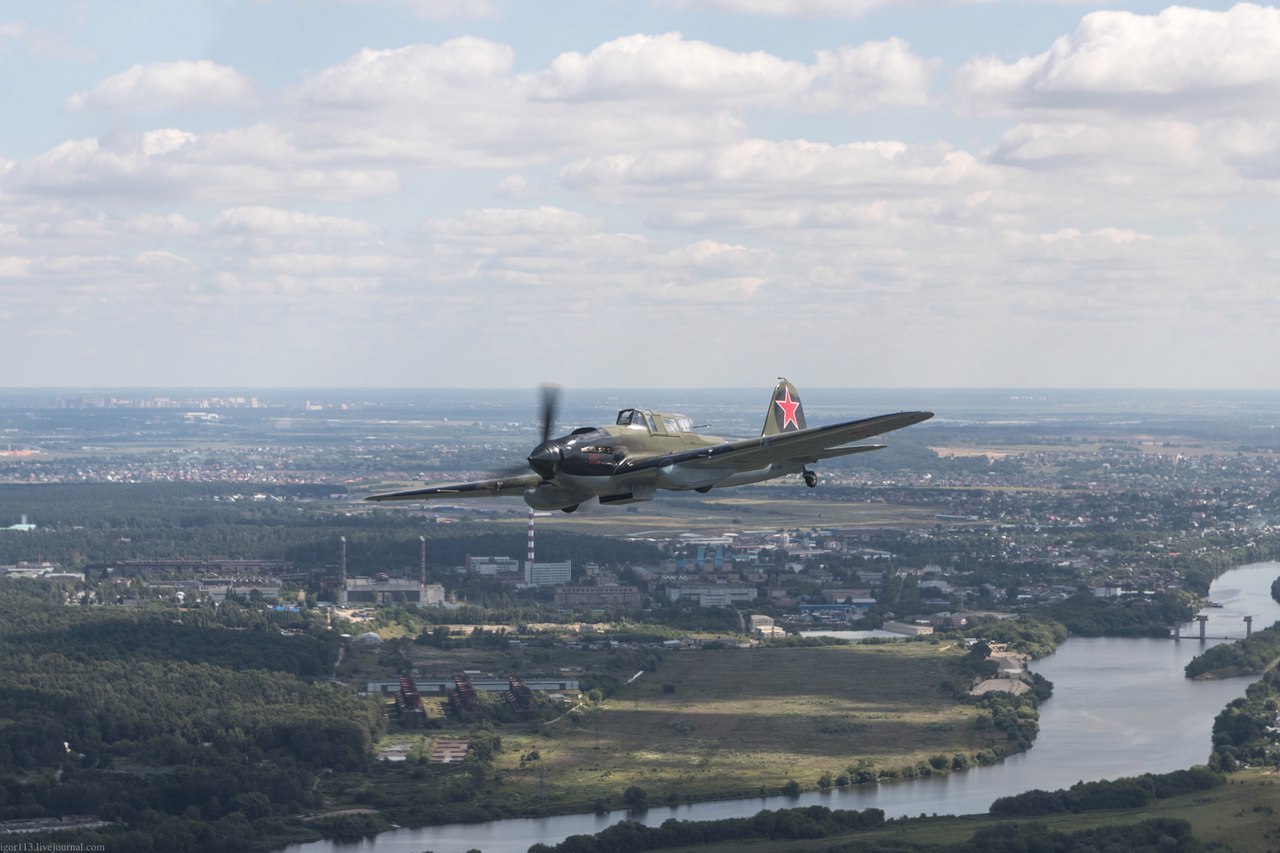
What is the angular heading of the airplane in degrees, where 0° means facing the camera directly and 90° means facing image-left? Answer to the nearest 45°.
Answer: approximately 45°
